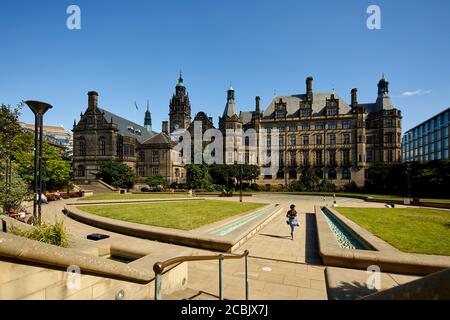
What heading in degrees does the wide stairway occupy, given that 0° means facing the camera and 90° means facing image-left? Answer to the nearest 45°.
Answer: approximately 315°

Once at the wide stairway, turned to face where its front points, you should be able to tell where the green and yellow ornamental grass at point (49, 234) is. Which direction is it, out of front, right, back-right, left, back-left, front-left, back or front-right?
front-right

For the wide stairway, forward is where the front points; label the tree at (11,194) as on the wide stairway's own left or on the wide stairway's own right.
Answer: on the wide stairway's own right

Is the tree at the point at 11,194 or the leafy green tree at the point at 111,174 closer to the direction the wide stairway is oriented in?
the tree

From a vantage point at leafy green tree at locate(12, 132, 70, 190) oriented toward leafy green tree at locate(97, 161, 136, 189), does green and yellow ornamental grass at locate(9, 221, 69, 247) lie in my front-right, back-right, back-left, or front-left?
back-right

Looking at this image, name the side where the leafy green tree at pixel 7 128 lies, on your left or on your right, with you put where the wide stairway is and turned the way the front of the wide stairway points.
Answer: on your right
